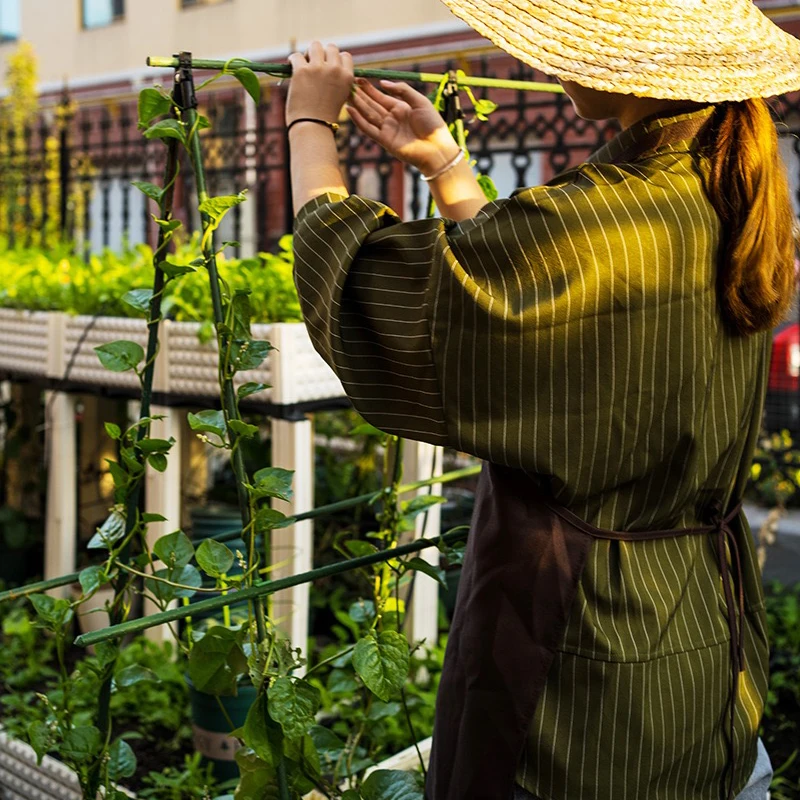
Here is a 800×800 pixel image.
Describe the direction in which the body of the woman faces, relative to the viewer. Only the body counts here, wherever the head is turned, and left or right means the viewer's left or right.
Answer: facing away from the viewer and to the left of the viewer

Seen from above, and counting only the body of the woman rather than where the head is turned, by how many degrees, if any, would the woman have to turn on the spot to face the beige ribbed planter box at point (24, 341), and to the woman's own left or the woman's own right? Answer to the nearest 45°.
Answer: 0° — they already face it

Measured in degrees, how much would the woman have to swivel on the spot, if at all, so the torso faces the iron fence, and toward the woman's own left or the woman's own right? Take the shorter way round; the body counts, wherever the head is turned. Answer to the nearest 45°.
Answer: approximately 45° to the woman's own right
